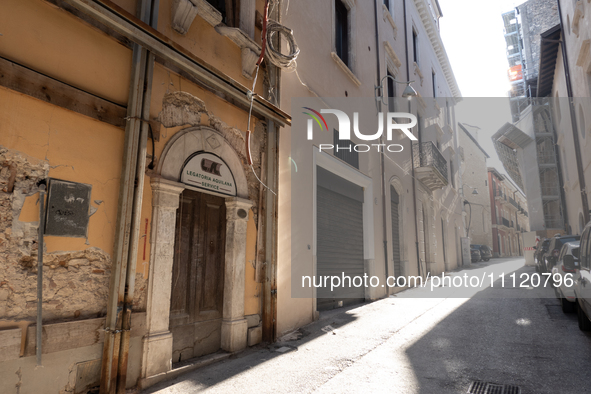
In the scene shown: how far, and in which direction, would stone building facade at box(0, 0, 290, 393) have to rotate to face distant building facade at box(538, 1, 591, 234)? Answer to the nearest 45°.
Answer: approximately 45° to its left

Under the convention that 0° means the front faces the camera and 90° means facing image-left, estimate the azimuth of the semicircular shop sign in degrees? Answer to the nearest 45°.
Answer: approximately 315°

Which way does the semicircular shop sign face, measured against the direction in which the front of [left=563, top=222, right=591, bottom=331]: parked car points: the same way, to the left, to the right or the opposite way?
to the right

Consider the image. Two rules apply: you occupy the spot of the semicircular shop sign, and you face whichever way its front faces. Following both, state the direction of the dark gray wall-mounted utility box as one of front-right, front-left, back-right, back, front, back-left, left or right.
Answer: right

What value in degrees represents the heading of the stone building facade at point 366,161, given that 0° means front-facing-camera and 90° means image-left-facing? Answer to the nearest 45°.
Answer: approximately 315°

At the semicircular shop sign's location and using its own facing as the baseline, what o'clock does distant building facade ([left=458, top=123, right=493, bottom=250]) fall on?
The distant building facade is roughly at 9 o'clock from the semicircular shop sign.

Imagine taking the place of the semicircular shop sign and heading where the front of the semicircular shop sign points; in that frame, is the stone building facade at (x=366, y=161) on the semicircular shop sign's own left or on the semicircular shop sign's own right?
on the semicircular shop sign's own left

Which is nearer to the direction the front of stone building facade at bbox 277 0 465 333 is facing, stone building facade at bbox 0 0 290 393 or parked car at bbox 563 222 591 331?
the parked car

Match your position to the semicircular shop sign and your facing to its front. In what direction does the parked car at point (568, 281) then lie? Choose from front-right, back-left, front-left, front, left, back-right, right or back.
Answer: front-left

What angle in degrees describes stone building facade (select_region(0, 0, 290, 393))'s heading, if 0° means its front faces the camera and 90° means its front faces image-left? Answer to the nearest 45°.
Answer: approximately 315°

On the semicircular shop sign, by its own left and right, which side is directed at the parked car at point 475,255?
left

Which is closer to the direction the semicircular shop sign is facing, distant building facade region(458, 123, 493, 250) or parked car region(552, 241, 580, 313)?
the parked car
